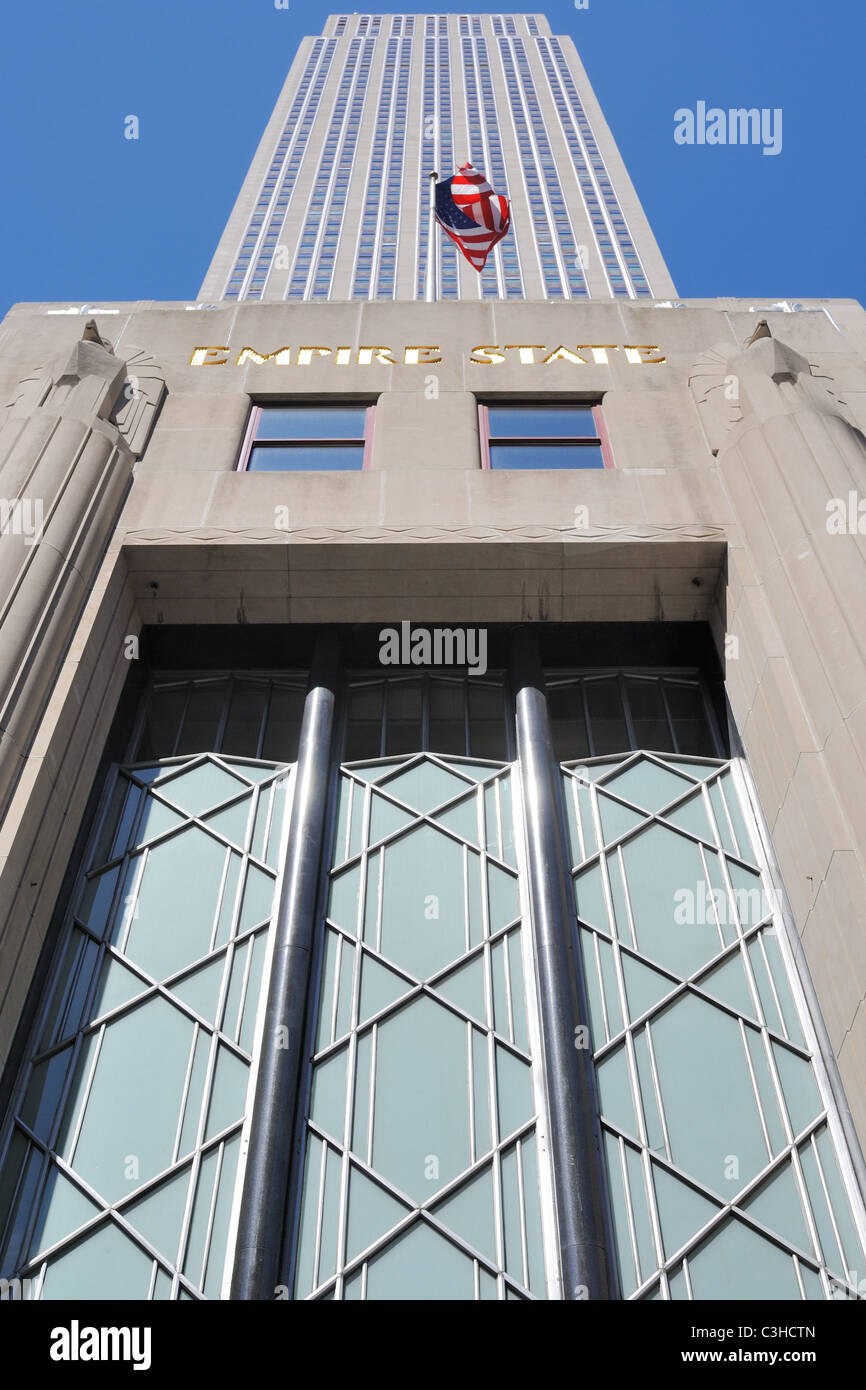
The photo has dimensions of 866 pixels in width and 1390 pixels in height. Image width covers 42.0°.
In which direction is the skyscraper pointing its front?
toward the camera
